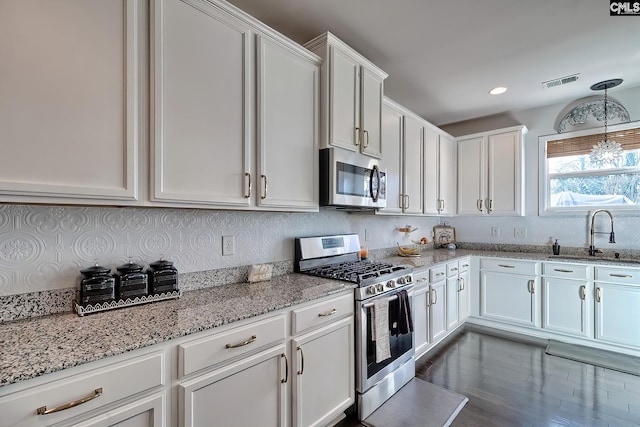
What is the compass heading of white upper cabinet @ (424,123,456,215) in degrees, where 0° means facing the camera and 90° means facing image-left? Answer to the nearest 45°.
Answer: approximately 315°

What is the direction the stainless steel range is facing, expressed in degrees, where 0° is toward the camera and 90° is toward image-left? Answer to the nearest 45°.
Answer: approximately 315°

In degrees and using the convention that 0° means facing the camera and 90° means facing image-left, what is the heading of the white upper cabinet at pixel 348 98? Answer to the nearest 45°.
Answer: approximately 315°

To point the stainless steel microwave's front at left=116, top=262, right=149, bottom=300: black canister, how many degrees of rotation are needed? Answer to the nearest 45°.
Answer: approximately 90° to its right

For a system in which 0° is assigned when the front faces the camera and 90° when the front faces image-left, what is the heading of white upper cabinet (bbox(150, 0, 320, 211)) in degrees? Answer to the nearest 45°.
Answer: approximately 315°

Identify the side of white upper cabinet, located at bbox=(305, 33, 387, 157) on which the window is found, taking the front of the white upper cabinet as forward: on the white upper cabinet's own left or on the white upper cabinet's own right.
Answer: on the white upper cabinet's own left

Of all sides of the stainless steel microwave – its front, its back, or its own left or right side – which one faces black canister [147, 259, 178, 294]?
right

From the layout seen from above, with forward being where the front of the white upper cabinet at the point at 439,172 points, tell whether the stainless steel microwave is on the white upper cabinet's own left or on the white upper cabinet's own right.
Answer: on the white upper cabinet's own right

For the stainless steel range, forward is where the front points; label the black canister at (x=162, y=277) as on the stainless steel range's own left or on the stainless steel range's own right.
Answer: on the stainless steel range's own right

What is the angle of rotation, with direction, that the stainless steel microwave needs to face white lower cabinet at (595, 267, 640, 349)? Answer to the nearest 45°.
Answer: approximately 45° to its left
